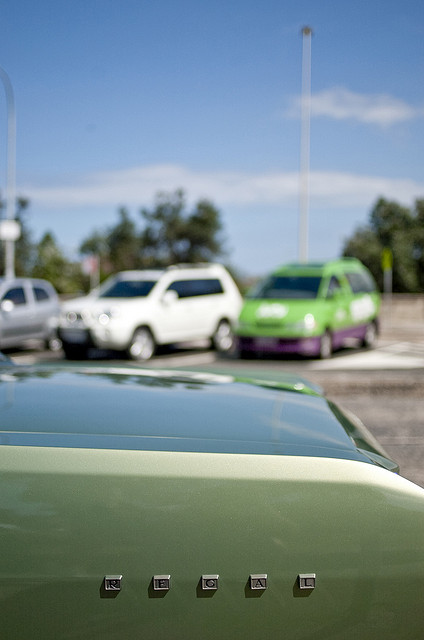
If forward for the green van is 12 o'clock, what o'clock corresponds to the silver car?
The silver car is roughly at 2 o'clock from the green van.

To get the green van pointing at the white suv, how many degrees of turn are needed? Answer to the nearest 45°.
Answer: approximately 45° to its right

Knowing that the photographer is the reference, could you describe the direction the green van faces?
facing the viewer and to the left of the viewer

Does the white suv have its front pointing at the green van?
no

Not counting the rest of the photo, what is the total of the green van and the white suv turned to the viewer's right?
0

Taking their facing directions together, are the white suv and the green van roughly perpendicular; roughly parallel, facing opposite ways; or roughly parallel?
roughly parallel

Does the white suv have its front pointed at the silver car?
no
